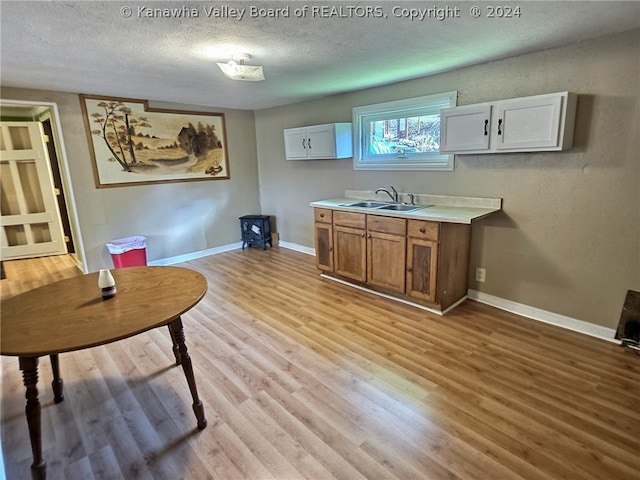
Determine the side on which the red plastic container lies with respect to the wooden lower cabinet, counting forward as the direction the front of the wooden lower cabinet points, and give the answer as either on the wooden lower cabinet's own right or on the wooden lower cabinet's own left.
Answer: on the wooden lower cabinet's own right

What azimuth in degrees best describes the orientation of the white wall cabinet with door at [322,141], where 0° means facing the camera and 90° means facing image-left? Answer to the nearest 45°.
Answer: approximately 45°

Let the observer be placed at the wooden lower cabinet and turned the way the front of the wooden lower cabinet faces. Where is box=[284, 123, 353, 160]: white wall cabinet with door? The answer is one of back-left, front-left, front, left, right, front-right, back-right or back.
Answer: right

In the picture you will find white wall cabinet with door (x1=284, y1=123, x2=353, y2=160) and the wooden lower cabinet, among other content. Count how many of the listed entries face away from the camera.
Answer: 0

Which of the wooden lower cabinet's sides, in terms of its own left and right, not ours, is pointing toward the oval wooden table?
front

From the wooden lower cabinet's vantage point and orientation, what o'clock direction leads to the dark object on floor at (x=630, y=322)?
The dark object on floor is roughly at 8 o'clock from the wooden lower cabinet.

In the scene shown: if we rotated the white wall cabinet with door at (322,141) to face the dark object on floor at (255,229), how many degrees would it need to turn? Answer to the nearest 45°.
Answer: approximately 90° to its right

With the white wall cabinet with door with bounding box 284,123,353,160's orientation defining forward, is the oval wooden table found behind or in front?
in front

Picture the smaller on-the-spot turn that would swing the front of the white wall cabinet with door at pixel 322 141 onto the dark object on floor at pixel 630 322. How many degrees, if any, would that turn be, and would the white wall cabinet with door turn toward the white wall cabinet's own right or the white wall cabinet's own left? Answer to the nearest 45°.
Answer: approximately 90° to the white wall cabinet's own left

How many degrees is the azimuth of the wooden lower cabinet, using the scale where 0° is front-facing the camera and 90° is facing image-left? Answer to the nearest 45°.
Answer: approximately 45°

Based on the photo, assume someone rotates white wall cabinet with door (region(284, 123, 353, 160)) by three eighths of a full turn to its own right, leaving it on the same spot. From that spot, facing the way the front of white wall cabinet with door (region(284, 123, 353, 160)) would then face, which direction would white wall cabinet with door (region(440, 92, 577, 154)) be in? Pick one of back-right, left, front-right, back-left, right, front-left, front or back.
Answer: back-right
